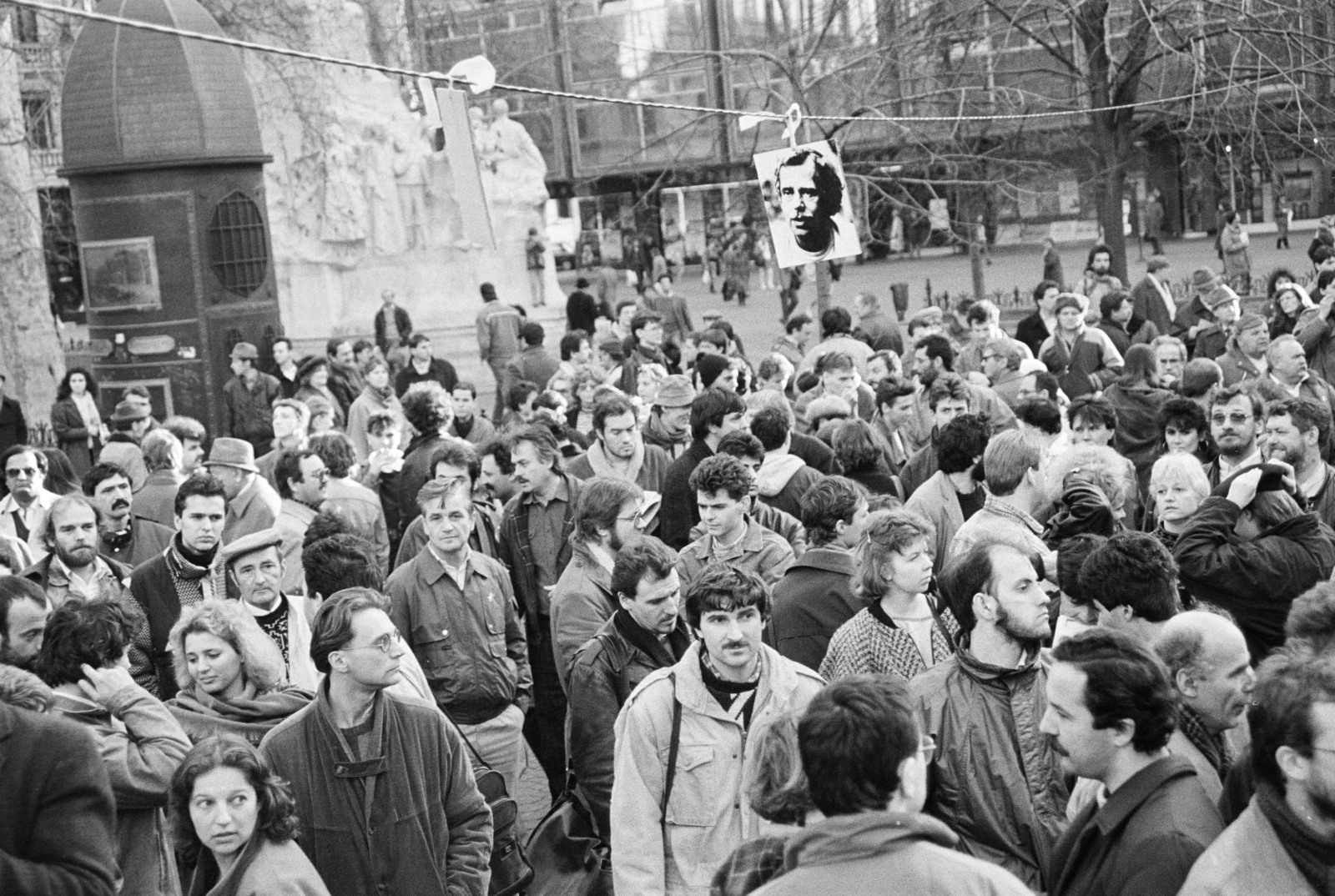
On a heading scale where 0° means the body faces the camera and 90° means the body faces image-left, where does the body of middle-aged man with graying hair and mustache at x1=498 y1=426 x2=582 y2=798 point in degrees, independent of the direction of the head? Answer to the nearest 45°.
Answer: approximately 45°

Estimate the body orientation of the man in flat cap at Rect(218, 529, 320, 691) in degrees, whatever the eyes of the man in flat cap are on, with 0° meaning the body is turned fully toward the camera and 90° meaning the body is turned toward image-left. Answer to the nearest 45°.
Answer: approximately 0°

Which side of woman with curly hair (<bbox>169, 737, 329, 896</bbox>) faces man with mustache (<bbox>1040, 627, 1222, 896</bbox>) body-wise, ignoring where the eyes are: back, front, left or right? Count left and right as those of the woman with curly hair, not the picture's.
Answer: left

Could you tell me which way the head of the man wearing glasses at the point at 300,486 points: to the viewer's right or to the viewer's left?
to the viewer's right

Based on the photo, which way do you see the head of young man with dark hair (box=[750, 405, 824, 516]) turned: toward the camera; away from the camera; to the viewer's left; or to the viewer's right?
away from the camera
